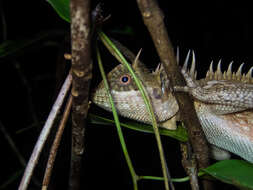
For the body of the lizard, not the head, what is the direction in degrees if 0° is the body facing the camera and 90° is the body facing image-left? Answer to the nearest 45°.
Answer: approximately 90°

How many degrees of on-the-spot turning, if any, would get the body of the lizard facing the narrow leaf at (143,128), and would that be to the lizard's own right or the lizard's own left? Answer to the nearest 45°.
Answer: approximately 45° to the lizard's own left

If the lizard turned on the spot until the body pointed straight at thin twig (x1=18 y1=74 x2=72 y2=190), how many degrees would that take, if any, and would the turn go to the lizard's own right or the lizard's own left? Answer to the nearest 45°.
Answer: approximately 45° to the lizard's own left

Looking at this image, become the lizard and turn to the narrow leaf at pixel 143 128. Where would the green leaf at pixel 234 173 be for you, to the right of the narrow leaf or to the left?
left

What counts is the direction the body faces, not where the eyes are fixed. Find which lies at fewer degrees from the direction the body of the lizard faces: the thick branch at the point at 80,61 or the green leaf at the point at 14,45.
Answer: the thick branch
